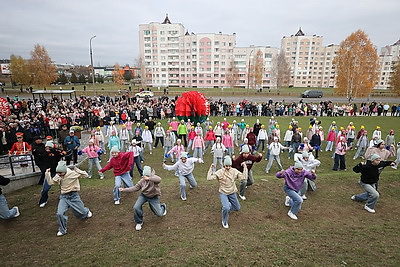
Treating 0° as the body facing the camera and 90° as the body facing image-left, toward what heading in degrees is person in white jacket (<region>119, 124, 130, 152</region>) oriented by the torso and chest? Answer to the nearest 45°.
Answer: approximately 0°

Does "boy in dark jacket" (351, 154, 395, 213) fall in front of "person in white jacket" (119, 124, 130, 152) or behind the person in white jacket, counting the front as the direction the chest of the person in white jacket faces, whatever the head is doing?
in front

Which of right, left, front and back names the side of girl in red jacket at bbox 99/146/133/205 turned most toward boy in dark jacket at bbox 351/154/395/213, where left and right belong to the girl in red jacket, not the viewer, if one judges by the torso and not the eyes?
left

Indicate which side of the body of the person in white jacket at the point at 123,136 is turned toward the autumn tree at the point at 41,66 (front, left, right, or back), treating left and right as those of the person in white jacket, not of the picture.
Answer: back

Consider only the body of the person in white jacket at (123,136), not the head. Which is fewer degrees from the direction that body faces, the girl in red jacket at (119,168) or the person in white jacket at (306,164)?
the girl in red jacket

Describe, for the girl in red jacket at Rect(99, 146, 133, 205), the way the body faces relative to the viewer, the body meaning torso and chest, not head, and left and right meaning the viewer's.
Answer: facing the viewer and to the left of the viewer

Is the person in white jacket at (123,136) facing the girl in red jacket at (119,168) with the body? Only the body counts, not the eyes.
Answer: yes

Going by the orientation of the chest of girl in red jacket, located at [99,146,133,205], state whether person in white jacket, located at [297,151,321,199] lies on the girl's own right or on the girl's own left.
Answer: on the girl's own left
